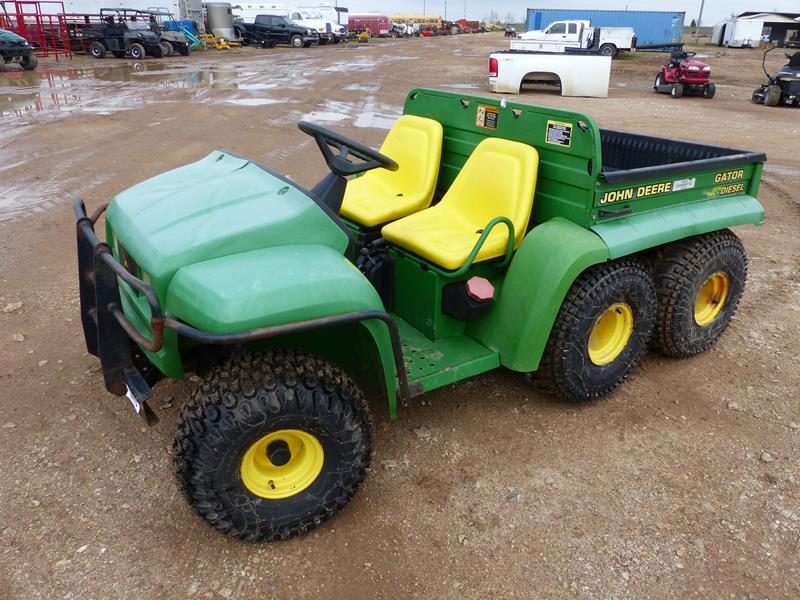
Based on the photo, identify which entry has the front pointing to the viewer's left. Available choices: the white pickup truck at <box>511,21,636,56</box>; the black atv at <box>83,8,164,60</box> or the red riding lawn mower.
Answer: the white pickup truck

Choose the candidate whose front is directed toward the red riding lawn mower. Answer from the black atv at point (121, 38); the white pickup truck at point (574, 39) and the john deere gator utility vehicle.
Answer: the black atv

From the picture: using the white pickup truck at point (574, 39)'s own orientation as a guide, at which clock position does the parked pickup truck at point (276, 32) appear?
The parked pickup truck is roughly at 1 o'clock from the white pickup truck.

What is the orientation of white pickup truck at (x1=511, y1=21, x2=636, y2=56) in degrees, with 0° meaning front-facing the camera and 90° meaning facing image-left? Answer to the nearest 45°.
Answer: approximately 90°

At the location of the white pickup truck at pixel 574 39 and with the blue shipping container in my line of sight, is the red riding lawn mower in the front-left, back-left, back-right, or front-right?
back-right

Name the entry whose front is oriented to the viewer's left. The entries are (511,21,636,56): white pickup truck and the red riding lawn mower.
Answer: the white pickup truck

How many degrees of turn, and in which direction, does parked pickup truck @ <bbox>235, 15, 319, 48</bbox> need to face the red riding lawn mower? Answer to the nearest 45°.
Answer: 0° — it already faces it

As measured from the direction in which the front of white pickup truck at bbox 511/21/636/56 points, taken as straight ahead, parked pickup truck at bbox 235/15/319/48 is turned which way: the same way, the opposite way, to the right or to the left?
the opposite way

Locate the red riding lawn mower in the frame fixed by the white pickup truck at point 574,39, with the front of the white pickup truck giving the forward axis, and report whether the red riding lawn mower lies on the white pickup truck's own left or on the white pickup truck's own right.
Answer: on the white pickup truck's own left

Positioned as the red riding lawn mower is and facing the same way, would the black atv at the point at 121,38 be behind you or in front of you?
behind

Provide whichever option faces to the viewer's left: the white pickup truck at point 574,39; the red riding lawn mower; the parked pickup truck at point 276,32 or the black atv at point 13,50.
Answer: the white pickup truck

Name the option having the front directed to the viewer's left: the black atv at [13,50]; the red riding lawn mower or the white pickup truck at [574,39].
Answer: the white pickup truck

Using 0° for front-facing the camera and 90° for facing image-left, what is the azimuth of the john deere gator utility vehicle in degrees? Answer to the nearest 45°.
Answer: approximately 45°

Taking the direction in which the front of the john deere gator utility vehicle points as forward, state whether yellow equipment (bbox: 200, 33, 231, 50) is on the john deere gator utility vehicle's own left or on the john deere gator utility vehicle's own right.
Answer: on the john deere gator utility vehicle's own right

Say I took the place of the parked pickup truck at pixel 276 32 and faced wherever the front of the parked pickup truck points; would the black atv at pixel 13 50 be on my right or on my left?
on my right

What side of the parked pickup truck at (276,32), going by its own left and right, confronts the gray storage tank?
back

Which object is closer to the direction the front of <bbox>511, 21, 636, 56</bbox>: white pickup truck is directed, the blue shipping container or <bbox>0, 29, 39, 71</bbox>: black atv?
the black atv

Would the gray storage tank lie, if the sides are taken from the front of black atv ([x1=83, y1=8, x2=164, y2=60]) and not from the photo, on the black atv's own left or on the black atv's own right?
on the black atv's own left
